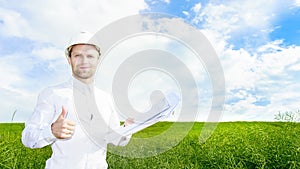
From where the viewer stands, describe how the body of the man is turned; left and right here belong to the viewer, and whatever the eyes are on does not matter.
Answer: facing the viewer and to the right of the viewer
